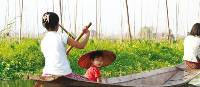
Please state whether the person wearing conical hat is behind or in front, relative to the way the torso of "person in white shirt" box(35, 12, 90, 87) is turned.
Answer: in front

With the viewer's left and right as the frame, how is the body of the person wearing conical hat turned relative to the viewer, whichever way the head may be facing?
facing the viewer and to the right of the viewer

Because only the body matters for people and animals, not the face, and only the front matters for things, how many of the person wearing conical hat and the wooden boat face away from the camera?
0

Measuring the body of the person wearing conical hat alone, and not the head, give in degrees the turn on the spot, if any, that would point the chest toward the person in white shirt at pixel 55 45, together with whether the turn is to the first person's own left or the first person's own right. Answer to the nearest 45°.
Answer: approximately 90° to the first person's own right

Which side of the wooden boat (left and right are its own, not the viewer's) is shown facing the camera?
right

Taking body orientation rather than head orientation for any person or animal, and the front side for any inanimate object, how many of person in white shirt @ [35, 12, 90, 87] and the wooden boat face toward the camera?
0

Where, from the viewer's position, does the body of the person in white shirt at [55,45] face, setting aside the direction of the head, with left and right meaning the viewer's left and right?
facing away from the viewer and to the right of the viewer
